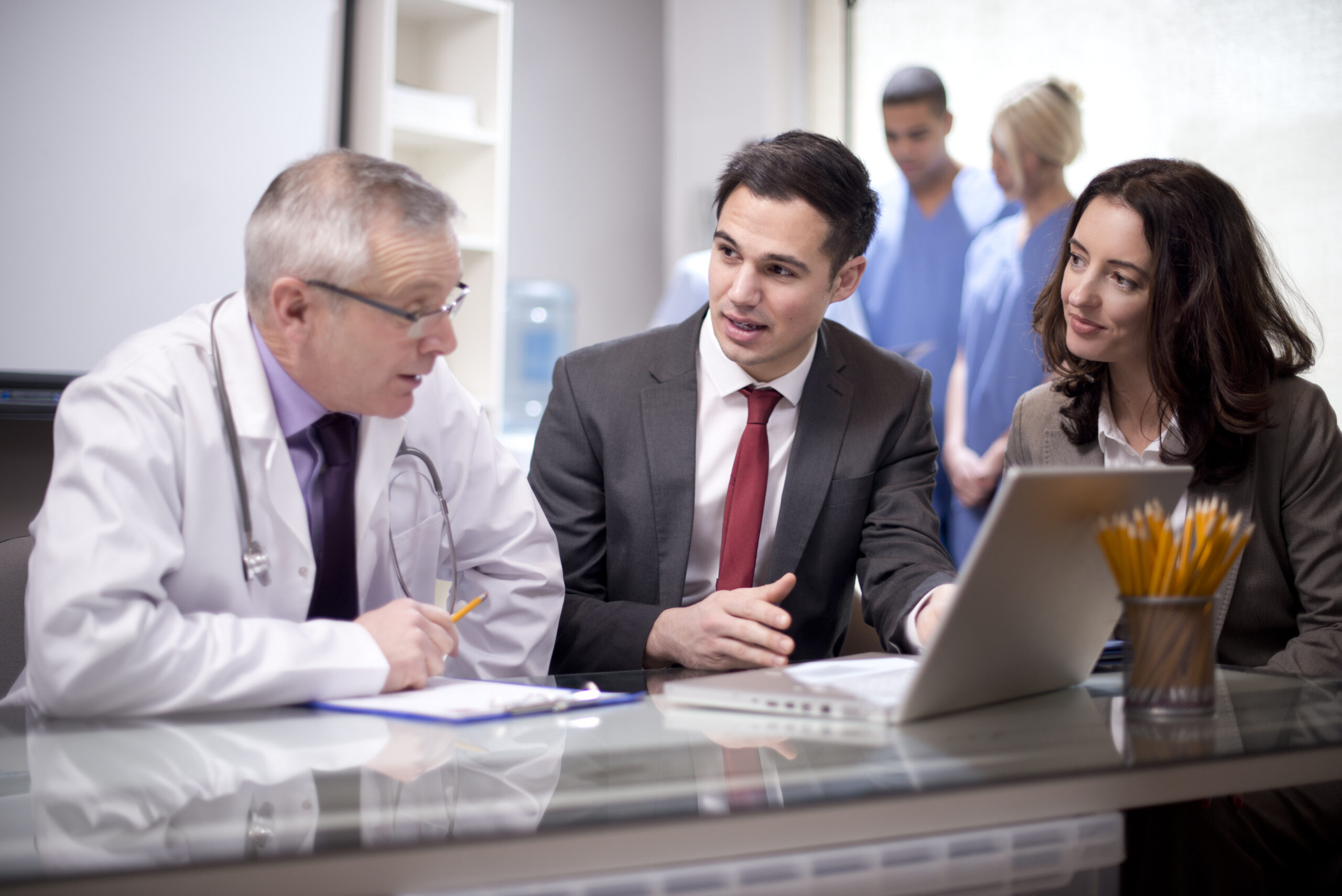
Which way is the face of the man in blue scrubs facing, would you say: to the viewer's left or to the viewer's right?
to the viewer's left

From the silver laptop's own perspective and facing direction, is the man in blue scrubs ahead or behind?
ahead

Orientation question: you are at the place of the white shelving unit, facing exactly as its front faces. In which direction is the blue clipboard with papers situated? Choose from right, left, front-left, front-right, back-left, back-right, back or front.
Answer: front-right

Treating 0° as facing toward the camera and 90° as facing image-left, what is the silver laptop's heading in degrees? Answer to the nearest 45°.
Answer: approximately 135°

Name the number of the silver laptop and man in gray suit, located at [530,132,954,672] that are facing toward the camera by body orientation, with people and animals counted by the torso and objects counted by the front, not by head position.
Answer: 1

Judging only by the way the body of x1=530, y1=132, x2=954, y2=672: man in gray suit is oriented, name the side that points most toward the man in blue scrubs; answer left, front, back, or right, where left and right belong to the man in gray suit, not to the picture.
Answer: back

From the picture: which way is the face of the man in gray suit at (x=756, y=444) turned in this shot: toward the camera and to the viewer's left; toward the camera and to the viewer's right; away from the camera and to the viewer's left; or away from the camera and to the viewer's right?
toward the camera and to the viewer's left
